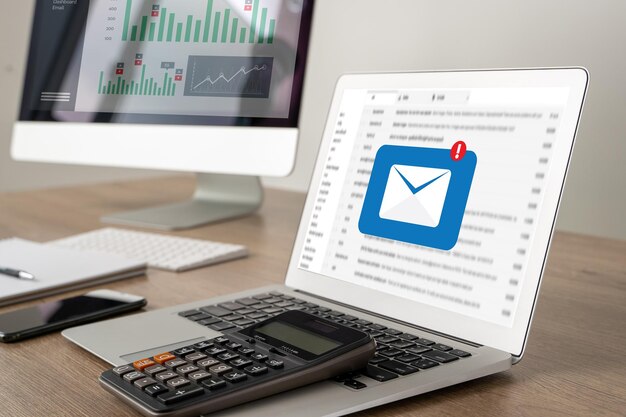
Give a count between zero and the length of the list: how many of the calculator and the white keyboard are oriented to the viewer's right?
0

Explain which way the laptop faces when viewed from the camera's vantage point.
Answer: facing the viewer and to the left of the viewer

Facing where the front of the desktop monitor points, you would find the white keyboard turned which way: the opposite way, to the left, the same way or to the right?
the same way

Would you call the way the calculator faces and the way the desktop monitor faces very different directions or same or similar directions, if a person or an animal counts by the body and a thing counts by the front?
same or similar directions

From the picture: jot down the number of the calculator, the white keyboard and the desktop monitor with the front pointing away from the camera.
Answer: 0

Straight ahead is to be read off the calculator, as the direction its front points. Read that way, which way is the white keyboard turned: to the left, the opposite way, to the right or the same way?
the same way

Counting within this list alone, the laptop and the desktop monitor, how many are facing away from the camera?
0

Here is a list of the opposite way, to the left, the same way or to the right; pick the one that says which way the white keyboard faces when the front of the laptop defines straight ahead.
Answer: the same way

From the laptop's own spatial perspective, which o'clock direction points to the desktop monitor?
The desktop monitor is roughly at 3 o'clock from the laptop.

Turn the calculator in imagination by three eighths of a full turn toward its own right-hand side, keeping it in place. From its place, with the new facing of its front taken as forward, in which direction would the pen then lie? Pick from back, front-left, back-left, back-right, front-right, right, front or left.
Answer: front-left

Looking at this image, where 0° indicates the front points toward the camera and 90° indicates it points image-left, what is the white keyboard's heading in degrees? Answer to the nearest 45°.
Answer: approximately 45°

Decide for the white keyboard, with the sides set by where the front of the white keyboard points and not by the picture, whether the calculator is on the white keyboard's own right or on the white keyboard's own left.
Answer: on the white keyboard's own left

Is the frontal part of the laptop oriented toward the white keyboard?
no

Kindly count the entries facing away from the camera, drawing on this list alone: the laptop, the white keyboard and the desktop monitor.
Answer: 0

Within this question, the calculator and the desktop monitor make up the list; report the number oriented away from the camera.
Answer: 0
